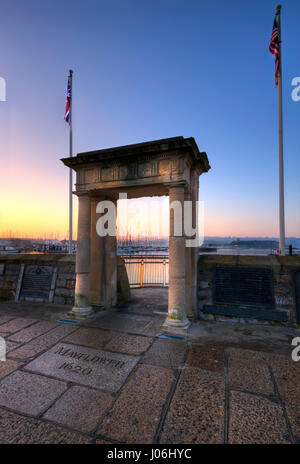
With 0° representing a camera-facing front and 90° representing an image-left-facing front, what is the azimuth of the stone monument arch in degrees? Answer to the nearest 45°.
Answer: approximately 45°

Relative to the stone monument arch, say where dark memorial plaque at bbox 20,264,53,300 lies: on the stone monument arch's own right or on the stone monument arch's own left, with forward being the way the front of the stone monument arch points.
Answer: on the stone monument arch's own right

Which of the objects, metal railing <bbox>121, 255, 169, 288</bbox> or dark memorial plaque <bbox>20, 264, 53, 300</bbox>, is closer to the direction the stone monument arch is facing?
the dark memorial plaque

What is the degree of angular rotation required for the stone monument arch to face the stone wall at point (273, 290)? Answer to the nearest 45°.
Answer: approximately 135° to its left

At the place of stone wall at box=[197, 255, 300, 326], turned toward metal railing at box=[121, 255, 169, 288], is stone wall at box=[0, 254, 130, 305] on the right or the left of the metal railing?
left

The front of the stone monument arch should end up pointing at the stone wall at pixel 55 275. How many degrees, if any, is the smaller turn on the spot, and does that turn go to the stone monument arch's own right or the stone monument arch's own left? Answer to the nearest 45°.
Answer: approximately 90° to the stone monument arch's own right

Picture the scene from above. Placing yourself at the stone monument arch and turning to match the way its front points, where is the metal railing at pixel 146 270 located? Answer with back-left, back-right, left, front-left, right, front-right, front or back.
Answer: back-right
